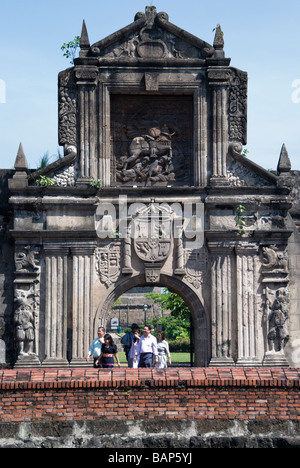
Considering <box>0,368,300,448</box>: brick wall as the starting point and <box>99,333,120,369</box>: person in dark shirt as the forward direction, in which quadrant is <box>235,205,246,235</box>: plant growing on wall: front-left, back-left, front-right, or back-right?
front-right

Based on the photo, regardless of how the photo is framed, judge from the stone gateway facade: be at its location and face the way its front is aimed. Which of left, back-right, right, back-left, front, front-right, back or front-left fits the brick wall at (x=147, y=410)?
front

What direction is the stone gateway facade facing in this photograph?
toward the camera
